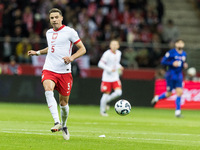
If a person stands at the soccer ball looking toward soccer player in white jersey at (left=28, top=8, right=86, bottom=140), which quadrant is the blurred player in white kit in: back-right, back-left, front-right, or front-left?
back-right

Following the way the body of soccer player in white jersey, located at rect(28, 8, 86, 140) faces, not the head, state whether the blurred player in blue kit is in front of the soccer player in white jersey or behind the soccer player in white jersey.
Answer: behind

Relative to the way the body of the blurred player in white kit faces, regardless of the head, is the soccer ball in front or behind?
in front

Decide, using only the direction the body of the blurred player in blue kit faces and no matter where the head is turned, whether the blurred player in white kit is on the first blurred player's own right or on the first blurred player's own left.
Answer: on the first blurred player's own right

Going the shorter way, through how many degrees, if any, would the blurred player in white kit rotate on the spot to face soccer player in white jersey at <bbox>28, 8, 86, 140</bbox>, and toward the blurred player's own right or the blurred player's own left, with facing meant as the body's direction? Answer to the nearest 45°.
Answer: approximately 45° to the blurred player's own right

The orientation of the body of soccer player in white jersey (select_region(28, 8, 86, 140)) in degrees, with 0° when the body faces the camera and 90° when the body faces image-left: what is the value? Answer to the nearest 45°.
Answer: approximately 45°
